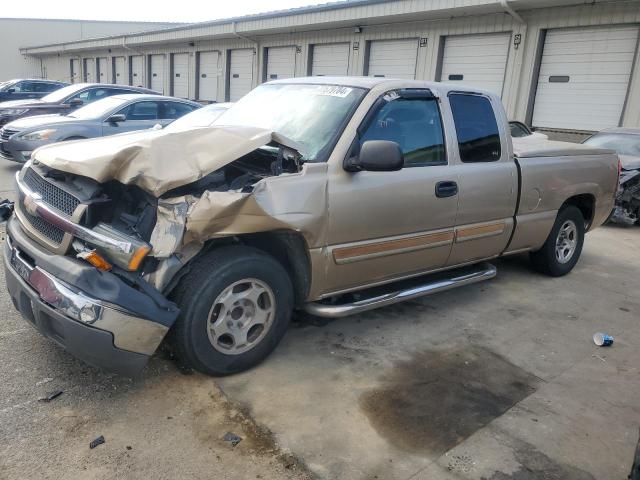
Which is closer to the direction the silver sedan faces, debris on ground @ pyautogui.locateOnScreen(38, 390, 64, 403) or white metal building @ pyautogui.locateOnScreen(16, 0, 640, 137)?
the debris on ground

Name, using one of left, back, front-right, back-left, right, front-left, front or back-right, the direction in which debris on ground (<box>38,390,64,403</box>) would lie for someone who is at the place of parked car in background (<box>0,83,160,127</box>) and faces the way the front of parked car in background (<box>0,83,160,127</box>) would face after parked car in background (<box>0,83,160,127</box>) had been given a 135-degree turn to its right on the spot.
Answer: back

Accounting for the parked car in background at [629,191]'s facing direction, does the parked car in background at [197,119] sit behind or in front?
in front

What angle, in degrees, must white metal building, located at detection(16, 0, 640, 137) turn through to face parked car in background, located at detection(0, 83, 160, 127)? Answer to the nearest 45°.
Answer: approximately 45° to its right

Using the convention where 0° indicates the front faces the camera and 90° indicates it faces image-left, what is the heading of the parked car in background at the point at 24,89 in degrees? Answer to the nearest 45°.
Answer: approximately 45°

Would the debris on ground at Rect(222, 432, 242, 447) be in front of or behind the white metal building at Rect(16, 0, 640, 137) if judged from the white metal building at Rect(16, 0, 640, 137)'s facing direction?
in front

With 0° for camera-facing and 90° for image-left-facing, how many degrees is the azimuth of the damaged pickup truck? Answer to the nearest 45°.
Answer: approximately 45°

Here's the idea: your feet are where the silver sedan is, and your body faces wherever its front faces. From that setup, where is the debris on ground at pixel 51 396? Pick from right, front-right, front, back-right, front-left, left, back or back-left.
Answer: front-left

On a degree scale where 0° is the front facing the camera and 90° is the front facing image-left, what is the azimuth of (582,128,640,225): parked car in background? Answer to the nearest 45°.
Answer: approximately 45°
